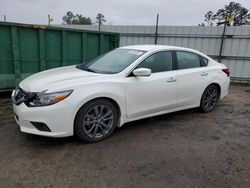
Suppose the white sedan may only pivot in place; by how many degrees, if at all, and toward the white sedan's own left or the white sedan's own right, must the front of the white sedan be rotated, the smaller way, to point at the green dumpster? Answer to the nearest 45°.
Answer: approximately 90° to the white sedan's own right
